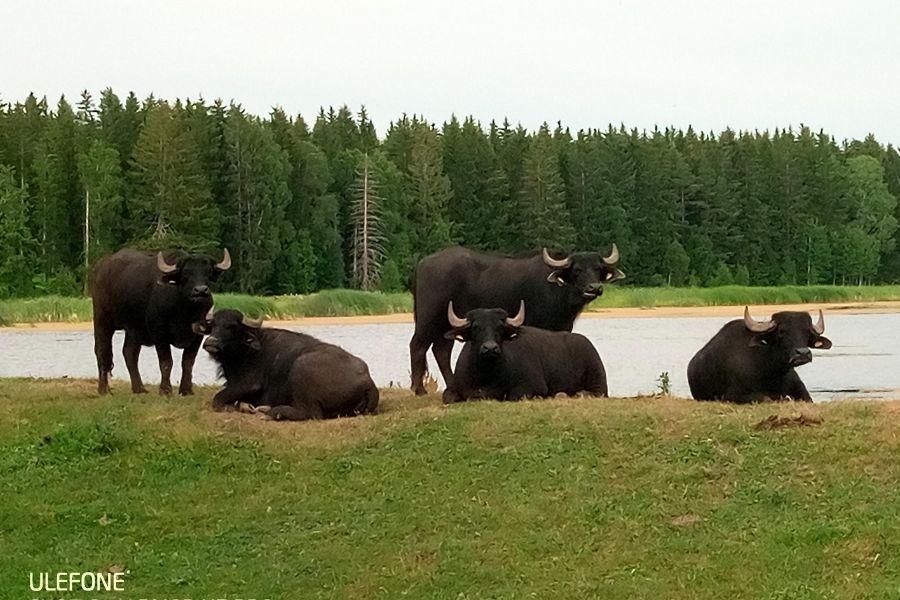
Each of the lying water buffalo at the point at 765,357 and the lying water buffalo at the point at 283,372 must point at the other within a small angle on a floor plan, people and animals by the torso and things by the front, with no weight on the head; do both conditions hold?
no

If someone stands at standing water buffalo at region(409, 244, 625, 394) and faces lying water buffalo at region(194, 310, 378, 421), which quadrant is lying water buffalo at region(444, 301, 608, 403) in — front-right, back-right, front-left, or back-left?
front-left

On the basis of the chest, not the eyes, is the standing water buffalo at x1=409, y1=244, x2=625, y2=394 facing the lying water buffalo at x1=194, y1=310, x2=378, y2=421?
no

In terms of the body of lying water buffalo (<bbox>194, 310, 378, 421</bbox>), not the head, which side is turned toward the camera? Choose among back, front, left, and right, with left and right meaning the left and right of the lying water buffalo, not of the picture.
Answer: left

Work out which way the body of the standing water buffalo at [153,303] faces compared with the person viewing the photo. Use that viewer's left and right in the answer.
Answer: facing the viewer and to the right of the viewer

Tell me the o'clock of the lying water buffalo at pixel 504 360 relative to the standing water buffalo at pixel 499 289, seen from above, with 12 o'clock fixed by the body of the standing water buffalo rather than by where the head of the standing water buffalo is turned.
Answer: The lying water buffalo is roughly at 3 o'clock from the standing water buffalo.

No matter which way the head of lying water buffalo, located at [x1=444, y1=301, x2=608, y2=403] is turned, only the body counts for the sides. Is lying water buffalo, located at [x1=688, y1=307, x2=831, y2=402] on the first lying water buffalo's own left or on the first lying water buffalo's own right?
on the first lying water buffalo's own left

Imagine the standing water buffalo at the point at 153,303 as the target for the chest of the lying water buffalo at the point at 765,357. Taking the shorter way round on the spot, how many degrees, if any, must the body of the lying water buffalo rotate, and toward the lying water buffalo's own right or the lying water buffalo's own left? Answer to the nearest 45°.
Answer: approximately 135° to the lying water buffalo's own right

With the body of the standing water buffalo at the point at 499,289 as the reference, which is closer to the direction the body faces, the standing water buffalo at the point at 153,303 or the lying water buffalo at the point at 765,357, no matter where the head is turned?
the lying water buffalo

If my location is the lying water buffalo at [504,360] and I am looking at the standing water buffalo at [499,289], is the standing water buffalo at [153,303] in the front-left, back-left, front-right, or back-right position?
front-left

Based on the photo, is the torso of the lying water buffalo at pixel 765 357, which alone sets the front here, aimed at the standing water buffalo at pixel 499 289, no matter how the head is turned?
no

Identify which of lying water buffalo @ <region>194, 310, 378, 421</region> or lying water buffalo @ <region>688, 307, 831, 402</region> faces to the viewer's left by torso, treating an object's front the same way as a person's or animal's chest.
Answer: lying water buffalo @ <region>194, 310, 378, 421</region>

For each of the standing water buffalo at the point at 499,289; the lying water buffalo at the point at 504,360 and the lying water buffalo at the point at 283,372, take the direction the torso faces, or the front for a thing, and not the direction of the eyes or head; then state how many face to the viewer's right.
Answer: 1

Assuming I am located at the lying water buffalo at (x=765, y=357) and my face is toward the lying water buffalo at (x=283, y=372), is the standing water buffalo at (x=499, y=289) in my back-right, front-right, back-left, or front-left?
front-right

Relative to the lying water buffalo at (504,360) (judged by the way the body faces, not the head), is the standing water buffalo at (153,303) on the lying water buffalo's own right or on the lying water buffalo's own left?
on the lying water buffalo's own right

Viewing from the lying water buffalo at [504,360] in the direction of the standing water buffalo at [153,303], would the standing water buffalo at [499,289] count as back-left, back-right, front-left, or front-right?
front-right

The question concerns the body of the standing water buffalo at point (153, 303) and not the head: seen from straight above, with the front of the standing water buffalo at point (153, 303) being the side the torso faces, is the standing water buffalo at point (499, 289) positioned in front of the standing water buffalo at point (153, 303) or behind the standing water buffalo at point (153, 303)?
in front

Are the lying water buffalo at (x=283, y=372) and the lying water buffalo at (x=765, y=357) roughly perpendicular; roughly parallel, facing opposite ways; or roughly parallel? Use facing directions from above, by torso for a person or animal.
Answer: roughly perpendicular

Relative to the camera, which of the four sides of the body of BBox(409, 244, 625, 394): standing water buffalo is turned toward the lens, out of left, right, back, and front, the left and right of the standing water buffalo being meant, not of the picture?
right

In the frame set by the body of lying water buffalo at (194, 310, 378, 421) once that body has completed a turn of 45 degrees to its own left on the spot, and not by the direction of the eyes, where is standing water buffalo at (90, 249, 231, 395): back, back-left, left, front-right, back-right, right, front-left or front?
right

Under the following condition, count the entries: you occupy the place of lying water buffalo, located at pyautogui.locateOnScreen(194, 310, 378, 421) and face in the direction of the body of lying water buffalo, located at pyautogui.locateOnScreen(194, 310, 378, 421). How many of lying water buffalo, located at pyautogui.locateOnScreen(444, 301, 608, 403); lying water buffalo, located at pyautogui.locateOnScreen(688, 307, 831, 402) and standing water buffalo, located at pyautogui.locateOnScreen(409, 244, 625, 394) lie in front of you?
0
